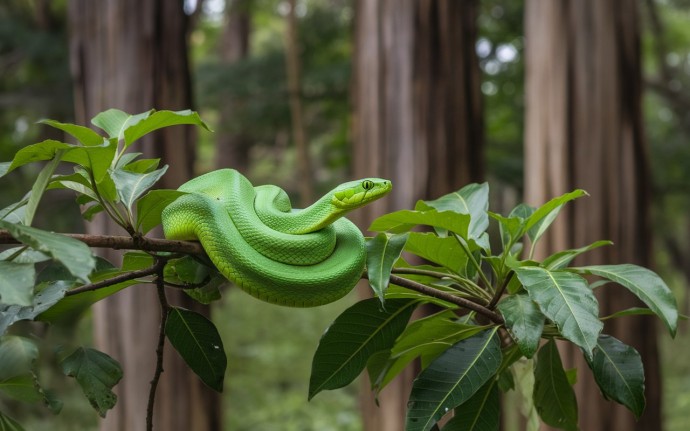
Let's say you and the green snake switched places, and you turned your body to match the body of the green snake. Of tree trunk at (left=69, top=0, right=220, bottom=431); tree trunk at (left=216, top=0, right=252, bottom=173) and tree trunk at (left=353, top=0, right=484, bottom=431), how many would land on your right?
0

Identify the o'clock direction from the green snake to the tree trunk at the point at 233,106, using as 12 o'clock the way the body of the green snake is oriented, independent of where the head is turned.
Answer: The tree trunk is roughly at 9 o'clock from the green snake.

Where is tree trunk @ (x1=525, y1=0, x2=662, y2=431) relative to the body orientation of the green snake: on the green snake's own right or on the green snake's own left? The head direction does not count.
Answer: on the green snake's own left

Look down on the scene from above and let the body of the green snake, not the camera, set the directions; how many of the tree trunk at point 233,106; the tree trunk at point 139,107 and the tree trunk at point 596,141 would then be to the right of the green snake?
0

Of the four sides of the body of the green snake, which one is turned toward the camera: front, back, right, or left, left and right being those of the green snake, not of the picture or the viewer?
right

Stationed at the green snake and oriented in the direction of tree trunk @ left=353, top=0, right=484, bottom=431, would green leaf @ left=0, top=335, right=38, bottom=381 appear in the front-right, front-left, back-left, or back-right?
back-left
